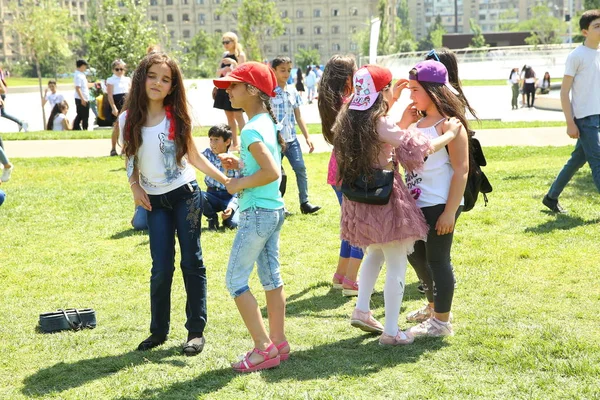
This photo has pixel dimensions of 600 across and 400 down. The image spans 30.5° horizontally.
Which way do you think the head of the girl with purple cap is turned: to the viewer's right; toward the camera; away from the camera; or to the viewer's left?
to the viewer's left

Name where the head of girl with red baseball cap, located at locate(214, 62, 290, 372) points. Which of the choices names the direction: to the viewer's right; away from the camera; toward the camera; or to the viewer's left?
to the viewer's left

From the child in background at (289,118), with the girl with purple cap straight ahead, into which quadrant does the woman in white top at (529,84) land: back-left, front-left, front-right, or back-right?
back-left

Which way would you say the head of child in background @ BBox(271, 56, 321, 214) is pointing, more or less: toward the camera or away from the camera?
toward the camera

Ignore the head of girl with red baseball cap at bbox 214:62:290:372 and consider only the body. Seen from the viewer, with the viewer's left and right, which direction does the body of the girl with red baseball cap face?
facing to the left of the viewer

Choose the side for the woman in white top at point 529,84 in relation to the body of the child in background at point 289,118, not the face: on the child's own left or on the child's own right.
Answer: on the child's own left

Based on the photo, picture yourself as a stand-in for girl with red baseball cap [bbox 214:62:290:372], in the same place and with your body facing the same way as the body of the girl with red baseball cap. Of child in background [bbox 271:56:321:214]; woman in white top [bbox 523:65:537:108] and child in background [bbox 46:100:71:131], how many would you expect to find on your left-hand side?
0

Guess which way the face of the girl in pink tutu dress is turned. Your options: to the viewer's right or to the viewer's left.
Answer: to the viewer's right

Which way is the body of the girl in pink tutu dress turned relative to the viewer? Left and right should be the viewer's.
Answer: facing away from the viewer and to the right of the viewer

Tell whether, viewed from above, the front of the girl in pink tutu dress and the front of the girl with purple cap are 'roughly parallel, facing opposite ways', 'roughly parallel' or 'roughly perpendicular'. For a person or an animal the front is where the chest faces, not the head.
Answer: roughly parallel, facing opposite ways

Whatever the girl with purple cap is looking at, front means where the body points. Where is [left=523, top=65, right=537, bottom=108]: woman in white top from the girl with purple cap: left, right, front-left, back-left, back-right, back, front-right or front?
back-right

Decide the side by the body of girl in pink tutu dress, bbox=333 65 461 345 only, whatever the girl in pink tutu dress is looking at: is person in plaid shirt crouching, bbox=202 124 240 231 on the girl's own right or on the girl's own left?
on the girl's own left

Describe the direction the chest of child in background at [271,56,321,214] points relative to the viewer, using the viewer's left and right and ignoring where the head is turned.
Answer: facing the viewer and to the right of the viewer

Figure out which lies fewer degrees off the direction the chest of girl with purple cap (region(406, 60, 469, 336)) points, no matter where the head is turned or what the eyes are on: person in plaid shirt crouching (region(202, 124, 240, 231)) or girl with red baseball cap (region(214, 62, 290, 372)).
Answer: the girl with red baseball cap

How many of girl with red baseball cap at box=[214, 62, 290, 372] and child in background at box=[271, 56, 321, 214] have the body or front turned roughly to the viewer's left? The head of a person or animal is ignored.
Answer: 1

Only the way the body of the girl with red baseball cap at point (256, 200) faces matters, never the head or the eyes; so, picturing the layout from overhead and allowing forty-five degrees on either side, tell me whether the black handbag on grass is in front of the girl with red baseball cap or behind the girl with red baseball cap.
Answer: in front

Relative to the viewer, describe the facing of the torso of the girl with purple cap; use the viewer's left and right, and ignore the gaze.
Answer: facing the viewer and to the left of the viewer
